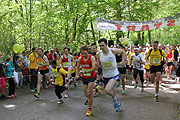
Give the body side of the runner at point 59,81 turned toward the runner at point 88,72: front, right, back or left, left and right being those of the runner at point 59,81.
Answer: left

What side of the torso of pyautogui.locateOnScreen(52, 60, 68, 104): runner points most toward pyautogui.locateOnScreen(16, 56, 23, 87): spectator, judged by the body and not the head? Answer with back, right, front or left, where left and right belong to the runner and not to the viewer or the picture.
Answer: right

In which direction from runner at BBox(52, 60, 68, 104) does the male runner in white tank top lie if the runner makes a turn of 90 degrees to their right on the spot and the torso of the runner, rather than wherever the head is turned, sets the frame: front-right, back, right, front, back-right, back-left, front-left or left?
back

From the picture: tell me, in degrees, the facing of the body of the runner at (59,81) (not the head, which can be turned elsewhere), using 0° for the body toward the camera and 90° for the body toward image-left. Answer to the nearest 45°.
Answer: approximately 45°

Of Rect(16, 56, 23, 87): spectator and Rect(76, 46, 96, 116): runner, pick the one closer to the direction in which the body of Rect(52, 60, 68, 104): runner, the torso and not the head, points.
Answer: the runner
